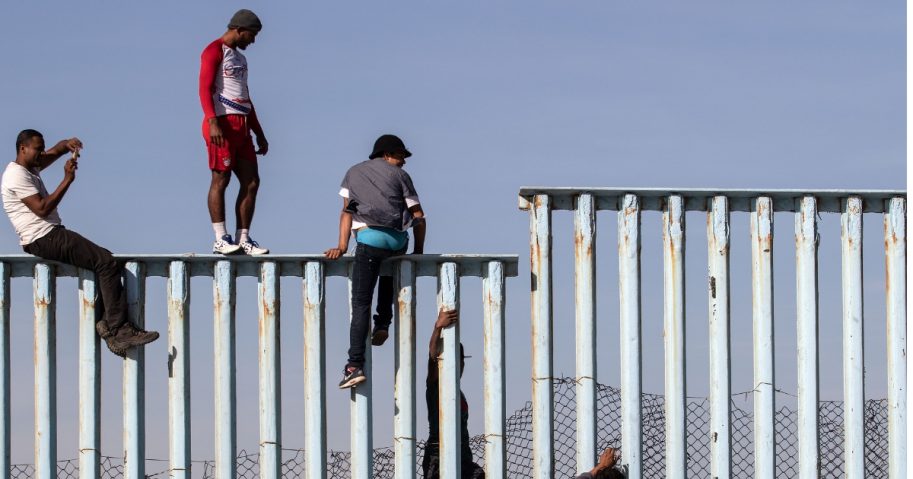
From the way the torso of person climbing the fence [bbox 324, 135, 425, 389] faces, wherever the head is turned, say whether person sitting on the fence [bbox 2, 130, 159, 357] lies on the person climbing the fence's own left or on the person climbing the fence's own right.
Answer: on the person climbing the fence's own left

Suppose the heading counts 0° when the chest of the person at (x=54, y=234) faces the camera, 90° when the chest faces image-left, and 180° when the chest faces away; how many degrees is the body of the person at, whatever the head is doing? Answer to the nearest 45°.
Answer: approximately 270°

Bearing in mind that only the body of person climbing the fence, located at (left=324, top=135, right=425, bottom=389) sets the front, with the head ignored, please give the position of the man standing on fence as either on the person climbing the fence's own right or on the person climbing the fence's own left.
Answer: on the person climbing the fence's own left

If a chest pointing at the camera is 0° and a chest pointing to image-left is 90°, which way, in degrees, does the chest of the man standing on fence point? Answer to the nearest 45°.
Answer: approximately 315°

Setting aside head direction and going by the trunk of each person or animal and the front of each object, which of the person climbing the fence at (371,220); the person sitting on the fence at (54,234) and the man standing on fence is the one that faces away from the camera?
the person climbing the fence at (371,220)

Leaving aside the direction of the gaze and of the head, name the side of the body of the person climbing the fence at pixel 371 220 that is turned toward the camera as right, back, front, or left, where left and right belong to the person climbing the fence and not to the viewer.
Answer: back
